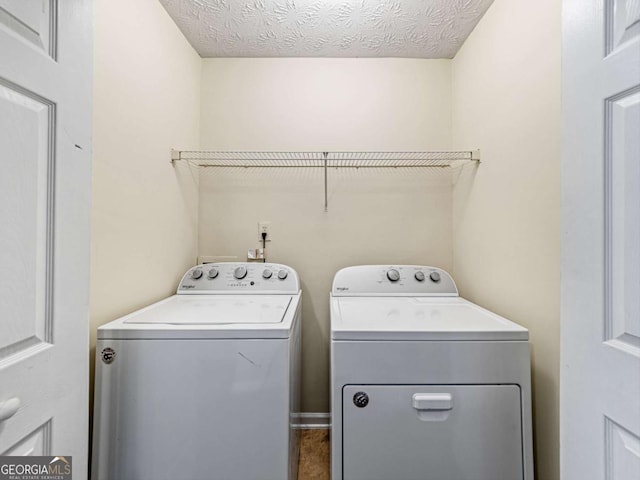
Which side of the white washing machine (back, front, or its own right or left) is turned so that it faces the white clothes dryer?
left

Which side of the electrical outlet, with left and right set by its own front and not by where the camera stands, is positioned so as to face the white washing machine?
front

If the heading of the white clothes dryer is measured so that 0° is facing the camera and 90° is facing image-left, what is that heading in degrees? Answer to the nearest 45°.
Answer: approximately 0°

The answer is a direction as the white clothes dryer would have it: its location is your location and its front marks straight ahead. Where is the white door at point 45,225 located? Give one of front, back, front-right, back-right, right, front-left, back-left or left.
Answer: front-right

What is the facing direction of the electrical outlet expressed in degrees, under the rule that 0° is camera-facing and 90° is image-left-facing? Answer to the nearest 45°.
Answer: approximately 0°

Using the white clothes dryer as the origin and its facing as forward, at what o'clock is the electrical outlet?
The electrical outlet is roughly at 4 o'clock from the white clothes dryer.

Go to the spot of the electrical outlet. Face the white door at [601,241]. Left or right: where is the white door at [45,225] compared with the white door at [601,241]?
right

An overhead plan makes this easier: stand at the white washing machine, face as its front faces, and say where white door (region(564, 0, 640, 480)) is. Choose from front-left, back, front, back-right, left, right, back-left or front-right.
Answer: front-left

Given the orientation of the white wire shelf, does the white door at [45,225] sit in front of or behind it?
in front
